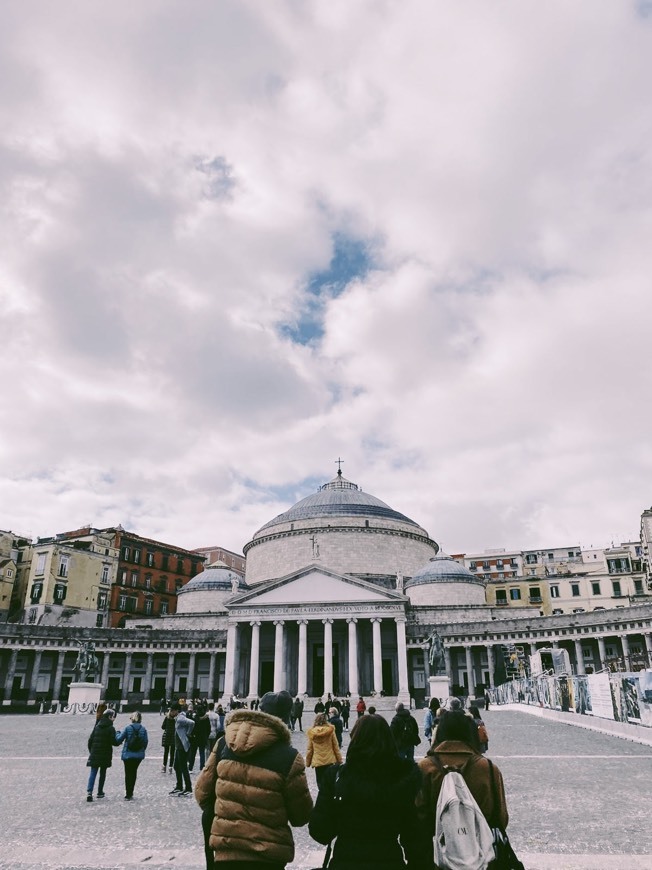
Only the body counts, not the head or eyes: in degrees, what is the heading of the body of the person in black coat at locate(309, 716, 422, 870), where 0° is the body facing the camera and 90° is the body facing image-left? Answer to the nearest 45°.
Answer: approximately 180°

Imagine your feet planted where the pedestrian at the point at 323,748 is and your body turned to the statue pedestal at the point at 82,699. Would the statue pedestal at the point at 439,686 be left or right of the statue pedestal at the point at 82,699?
right

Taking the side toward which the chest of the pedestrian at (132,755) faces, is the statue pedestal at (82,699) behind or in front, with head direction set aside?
in front

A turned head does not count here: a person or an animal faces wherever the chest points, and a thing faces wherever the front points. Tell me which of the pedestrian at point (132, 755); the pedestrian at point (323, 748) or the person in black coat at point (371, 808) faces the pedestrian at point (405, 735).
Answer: the person in black coat

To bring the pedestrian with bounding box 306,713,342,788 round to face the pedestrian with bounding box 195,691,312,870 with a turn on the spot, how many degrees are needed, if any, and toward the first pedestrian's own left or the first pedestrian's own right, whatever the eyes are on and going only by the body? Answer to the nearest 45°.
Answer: approximately 180°

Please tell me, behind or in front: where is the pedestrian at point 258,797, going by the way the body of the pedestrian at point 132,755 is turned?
behind

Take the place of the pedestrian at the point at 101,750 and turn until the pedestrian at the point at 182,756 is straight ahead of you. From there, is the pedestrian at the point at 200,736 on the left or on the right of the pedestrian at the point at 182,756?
left

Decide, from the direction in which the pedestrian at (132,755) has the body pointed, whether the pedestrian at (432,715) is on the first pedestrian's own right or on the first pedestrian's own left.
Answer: on the first pedestrian's own right

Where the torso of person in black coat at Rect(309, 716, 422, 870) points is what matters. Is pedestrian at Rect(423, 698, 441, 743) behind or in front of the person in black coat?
in front

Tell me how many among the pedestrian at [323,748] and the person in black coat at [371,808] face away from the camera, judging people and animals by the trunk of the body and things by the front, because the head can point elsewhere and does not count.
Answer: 2

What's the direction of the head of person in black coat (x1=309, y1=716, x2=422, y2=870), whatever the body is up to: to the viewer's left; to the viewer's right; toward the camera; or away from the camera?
away from the camera

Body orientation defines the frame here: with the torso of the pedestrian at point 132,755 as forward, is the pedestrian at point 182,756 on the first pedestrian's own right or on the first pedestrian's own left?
on the first pedestrian's own right

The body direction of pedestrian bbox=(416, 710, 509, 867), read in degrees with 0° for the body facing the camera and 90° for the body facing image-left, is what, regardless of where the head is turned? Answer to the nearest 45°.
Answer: approximately 180°

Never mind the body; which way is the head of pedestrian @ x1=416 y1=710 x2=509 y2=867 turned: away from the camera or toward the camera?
away from the camera

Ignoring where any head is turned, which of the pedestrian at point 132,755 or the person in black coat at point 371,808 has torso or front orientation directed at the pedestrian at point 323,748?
the person in black coat

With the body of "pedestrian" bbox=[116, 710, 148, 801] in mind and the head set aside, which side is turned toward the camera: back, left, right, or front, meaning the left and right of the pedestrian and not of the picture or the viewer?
back

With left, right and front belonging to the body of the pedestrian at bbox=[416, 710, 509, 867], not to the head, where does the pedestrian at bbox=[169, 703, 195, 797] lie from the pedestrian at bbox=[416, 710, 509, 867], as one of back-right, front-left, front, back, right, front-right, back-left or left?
front-left
